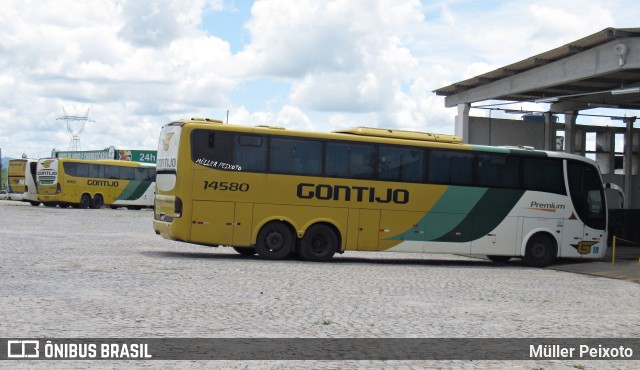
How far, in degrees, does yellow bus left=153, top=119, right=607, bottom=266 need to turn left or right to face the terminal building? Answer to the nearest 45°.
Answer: approximately 45° to its left

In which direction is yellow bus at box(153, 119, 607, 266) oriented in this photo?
to the viewer's right
